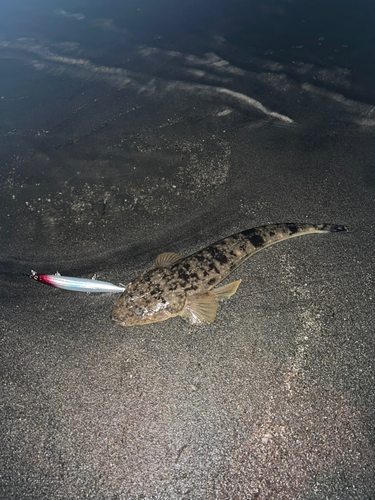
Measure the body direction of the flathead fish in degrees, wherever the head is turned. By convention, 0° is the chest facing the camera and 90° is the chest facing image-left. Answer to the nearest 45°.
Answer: approximately 45°

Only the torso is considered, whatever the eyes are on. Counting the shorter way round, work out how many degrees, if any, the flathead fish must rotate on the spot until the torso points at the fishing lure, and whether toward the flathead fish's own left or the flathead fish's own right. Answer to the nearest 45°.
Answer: approximately 45° to the flathead fish's own right
